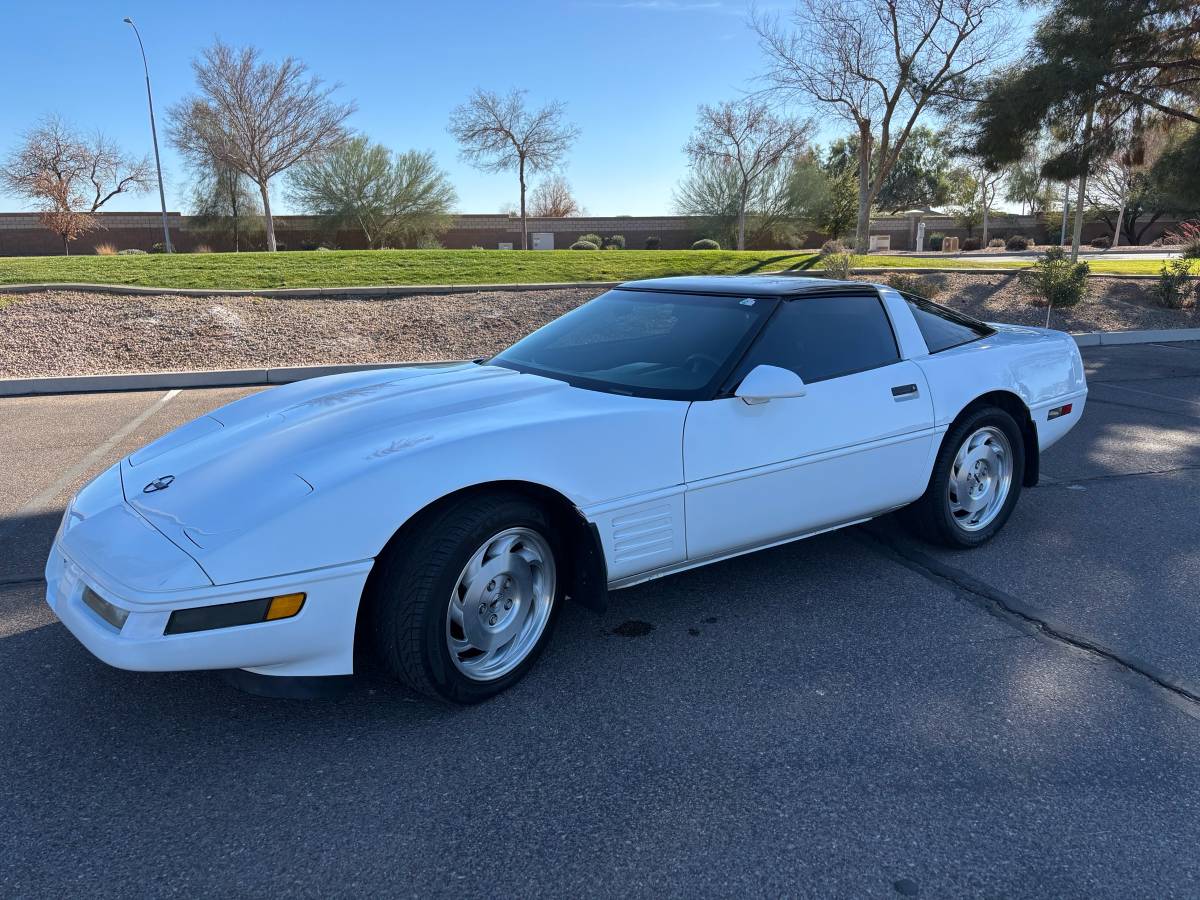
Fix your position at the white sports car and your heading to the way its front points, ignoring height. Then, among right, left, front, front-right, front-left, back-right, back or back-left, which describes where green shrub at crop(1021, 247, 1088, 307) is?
back

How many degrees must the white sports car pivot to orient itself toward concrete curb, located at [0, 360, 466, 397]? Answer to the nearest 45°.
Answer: approximately 90° to its right

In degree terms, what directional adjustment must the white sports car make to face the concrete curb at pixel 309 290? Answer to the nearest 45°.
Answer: approximately 135° to its right

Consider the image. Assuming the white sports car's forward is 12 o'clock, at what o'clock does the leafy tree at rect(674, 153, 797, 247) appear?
The leafy tree is roughly at 5 o'clock from the white sports car.

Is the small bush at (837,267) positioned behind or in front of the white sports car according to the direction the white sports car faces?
behind

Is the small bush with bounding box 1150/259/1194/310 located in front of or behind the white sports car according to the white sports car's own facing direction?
behind

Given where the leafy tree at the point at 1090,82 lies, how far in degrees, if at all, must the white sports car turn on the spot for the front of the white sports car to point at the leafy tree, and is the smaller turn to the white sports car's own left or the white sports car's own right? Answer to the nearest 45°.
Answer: approximately 180°

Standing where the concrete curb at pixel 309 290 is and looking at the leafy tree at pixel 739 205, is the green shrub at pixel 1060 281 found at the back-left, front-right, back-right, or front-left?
front-right

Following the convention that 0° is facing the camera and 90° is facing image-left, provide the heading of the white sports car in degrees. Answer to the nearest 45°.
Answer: approximately 45°

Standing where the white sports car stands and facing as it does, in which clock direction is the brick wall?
The brick wall is roughly at 4 o'clock from the white sports car.

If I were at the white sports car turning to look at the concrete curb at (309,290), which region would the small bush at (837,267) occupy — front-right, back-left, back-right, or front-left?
front-right
